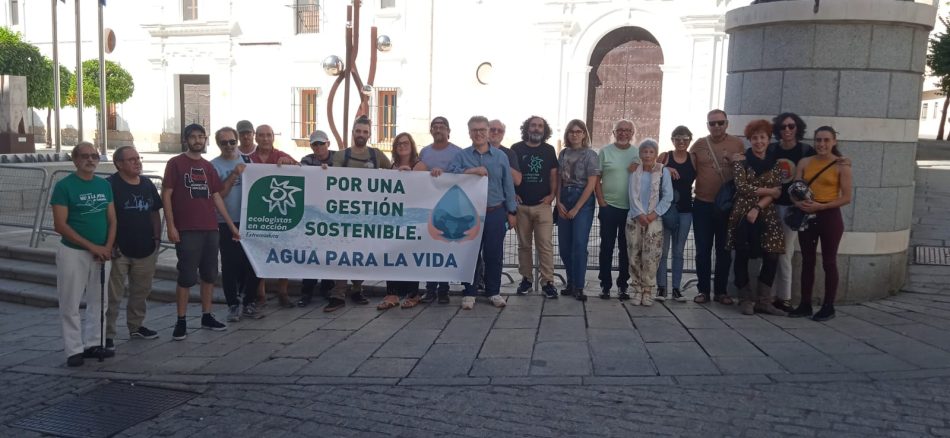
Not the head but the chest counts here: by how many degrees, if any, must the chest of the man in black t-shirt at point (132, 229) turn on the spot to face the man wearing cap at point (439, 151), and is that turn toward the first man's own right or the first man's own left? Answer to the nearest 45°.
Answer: approximately 45° to the first man's own left

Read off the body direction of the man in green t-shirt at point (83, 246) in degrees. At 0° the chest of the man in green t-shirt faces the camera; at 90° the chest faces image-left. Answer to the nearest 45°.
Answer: approximately 315°

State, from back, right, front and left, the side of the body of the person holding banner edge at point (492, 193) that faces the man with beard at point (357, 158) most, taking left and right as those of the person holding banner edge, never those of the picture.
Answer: right

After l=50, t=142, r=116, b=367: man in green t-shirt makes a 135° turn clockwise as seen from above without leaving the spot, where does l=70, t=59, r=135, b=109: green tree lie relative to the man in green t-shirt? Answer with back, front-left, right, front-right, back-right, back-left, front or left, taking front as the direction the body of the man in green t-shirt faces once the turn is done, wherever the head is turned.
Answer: right

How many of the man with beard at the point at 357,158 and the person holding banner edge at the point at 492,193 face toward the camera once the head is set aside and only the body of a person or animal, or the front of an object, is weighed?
2

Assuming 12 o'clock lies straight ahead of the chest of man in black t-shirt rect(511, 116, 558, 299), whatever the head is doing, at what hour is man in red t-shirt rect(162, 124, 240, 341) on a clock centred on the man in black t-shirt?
The man in red t-shirt is roughly at 2 o'clock from the man in black t-shirt.

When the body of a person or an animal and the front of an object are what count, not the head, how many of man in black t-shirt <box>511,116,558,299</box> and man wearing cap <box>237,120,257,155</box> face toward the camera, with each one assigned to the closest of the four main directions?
2
